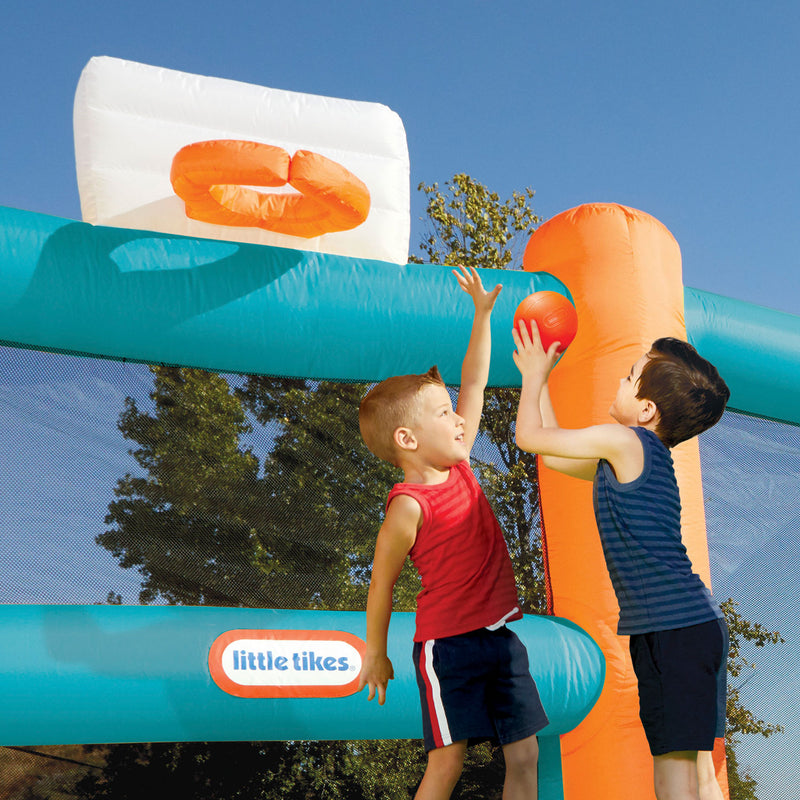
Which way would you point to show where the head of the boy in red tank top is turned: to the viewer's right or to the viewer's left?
to the viewer's right

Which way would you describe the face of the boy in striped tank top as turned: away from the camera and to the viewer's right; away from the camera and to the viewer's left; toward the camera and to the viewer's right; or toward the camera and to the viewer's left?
away from the camera and to the viewer's left

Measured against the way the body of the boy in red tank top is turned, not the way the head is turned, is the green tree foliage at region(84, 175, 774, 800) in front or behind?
behind
